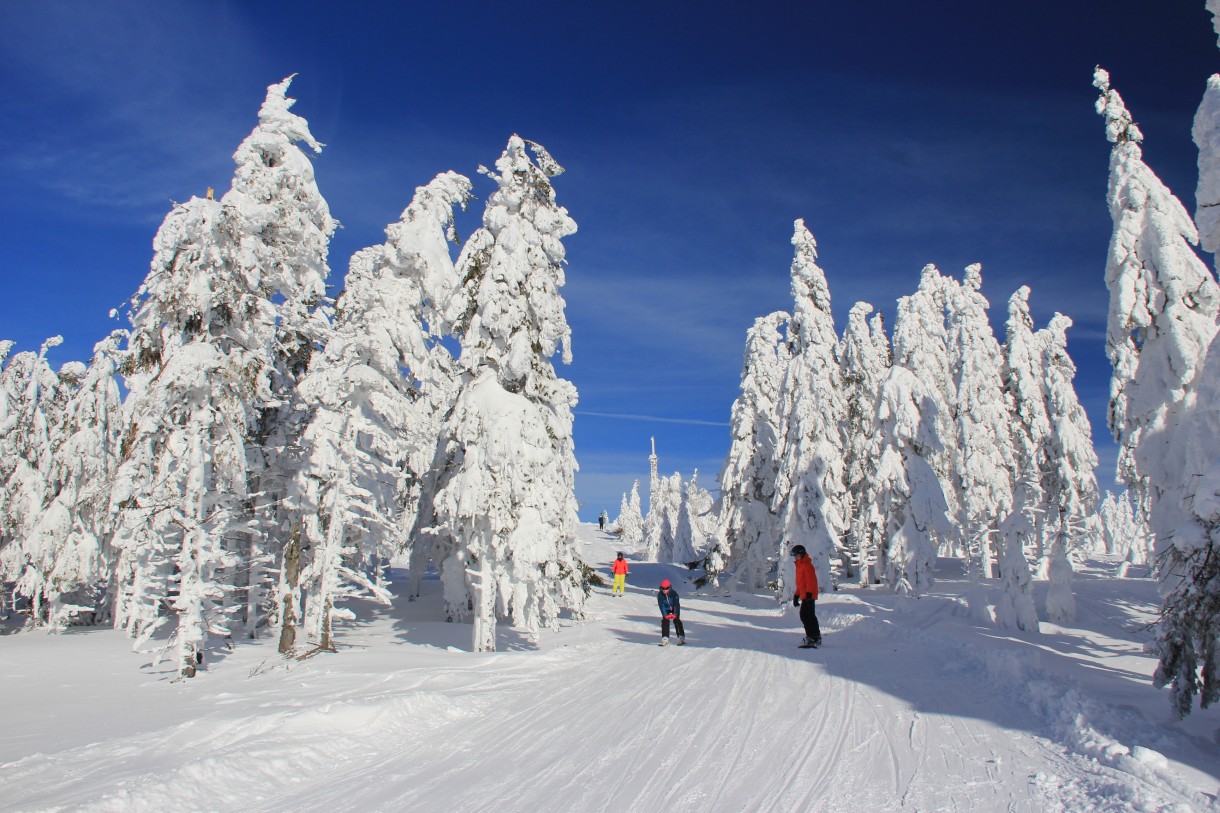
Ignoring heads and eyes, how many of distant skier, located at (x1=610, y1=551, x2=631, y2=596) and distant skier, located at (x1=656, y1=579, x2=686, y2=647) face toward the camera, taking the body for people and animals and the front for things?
2

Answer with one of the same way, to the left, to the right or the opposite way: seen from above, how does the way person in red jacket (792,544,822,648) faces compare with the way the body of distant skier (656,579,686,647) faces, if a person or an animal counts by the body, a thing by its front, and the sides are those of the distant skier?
to the right

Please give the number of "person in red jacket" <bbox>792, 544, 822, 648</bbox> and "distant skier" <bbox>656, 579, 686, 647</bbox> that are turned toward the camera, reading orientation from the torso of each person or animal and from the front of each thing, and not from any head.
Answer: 1

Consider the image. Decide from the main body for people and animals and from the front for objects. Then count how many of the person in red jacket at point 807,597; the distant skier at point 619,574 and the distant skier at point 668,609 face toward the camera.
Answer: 2

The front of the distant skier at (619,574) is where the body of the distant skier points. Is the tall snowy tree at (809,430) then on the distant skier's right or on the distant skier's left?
on the distant skier's left

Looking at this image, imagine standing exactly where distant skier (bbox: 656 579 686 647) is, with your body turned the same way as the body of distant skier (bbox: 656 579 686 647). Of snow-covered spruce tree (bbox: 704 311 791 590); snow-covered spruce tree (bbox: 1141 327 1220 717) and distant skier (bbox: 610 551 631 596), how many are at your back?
2

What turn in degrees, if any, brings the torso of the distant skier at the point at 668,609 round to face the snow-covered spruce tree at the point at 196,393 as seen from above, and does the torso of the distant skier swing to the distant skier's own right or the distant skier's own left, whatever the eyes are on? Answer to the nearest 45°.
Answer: approximately 45° to the distant skier's own right

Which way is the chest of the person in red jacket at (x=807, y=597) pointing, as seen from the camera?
to the viewer's left
